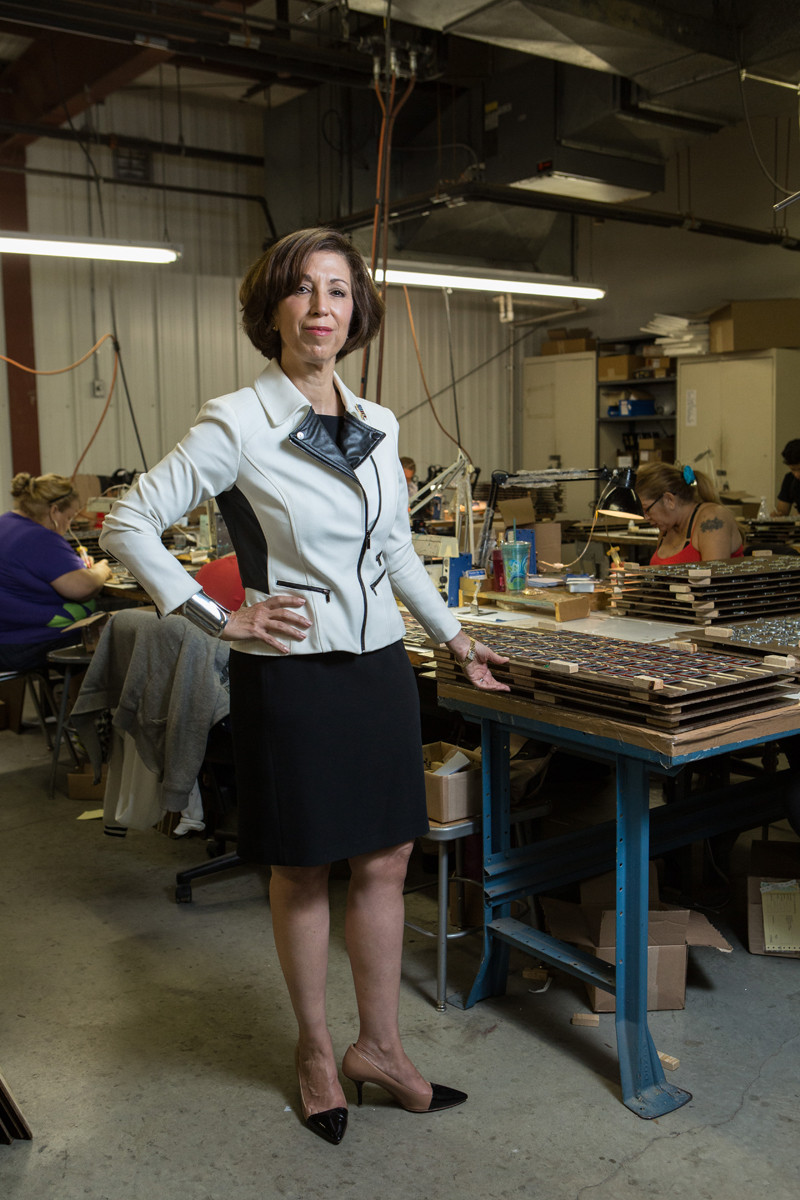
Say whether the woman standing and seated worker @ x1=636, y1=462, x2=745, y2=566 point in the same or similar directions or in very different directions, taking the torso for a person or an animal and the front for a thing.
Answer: very different directions

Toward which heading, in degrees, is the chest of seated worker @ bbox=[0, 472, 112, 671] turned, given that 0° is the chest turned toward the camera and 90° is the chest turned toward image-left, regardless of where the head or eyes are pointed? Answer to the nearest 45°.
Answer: approximately 270°

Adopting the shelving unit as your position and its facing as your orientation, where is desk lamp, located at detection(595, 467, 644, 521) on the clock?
The desk lamp is roughly at 12 o'clock from the shelving unit.

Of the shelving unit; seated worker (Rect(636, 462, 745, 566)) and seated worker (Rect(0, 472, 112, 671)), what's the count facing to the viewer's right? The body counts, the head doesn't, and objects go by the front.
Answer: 1

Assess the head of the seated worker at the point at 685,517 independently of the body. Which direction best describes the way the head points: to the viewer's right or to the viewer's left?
to the viewer's left

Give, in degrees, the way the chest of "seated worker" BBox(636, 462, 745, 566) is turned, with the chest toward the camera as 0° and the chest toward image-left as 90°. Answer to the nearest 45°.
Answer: approximately 90°

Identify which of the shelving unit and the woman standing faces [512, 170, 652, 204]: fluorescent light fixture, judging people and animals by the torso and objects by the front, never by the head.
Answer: the shelving unit

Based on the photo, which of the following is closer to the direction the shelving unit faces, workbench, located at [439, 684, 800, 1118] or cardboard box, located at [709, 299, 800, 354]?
the workbench

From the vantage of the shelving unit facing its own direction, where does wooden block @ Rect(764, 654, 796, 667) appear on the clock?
The wooden block is roughly at 12 o'clock from the shelving unit.

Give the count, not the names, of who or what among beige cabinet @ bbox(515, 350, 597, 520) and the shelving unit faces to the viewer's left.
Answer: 0

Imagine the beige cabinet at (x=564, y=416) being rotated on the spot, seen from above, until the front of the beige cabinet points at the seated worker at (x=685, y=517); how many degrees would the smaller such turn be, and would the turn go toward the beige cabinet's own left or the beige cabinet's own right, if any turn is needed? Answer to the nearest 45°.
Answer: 0° — it already faces them

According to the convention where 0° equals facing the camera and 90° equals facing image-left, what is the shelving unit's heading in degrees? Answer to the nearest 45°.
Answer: approximately 0°

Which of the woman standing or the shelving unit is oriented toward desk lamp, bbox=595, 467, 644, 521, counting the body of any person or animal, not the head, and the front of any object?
the shelving unit
